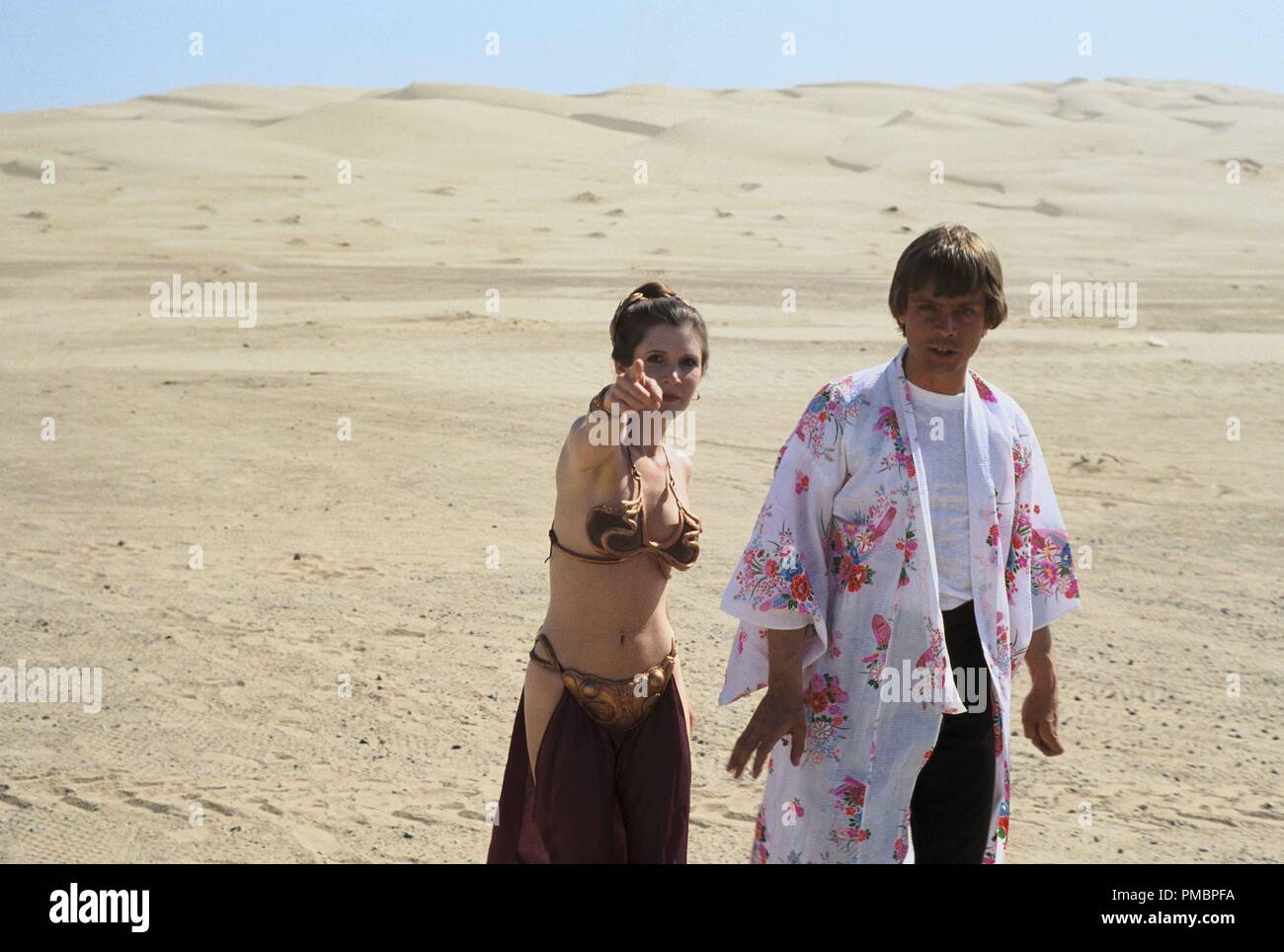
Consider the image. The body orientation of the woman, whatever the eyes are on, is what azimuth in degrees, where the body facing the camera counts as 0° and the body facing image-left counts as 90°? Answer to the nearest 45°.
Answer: approximately 315°
